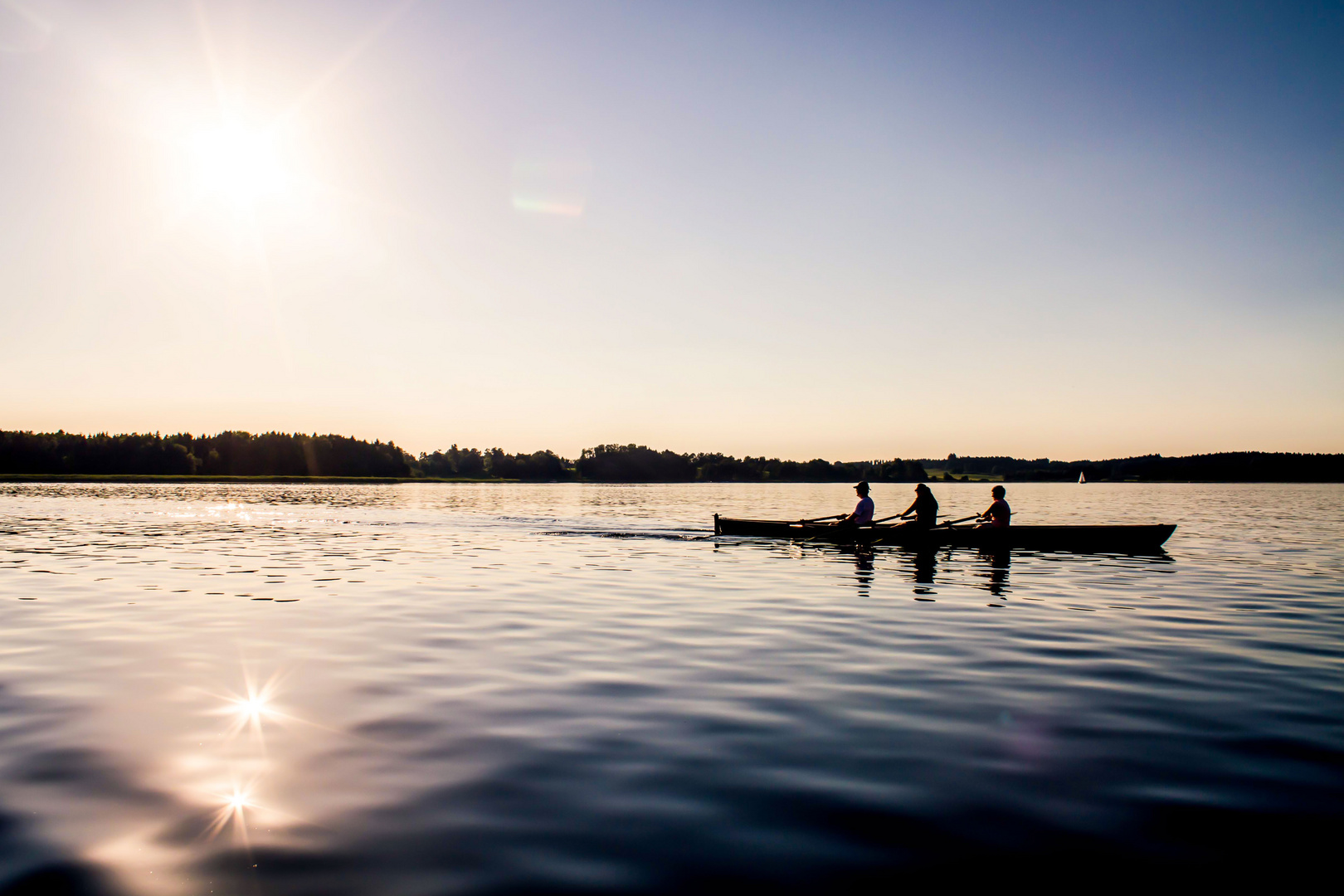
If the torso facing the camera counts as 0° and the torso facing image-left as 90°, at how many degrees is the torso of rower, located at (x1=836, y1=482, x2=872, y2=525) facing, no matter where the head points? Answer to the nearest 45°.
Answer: approximately 90°

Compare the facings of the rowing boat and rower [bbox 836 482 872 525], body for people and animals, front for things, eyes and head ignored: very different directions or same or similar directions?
very different directions

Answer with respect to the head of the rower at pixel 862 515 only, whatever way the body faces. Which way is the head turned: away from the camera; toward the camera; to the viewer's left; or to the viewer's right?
to the viewer's left

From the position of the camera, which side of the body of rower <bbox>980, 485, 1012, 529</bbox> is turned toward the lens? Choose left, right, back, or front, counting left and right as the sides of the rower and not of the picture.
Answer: left

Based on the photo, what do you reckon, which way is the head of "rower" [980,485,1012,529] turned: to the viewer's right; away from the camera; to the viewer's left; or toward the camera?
to the viewer's left

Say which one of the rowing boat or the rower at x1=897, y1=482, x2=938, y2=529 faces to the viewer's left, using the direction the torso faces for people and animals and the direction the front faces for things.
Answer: the rower

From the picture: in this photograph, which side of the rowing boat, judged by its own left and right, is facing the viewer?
right

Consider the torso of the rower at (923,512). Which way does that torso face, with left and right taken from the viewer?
facing to the left of the viewer

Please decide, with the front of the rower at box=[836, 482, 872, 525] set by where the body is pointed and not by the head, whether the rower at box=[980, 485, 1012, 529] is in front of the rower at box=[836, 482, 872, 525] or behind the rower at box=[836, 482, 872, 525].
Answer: behind

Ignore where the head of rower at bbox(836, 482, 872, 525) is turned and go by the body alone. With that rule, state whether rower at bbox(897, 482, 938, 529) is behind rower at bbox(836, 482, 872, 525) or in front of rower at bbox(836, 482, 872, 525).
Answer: behind

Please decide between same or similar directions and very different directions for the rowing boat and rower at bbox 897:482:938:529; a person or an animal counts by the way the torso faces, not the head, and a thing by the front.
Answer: very different directions
